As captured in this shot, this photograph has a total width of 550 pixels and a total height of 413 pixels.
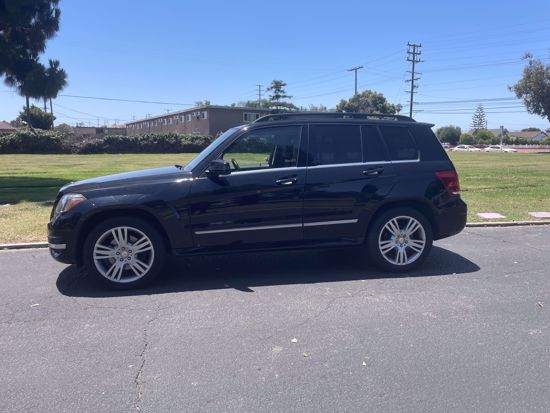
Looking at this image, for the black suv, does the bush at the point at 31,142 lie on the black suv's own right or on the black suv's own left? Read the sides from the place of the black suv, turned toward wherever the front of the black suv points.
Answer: on the black suv's own right

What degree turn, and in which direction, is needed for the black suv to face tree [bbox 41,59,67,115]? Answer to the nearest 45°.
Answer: approximately 45° to its right

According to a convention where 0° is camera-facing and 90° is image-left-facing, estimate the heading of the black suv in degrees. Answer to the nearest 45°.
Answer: approximately 90°

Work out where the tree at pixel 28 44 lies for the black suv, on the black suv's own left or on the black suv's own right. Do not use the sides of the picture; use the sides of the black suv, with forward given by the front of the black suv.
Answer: on the black suv's own right
